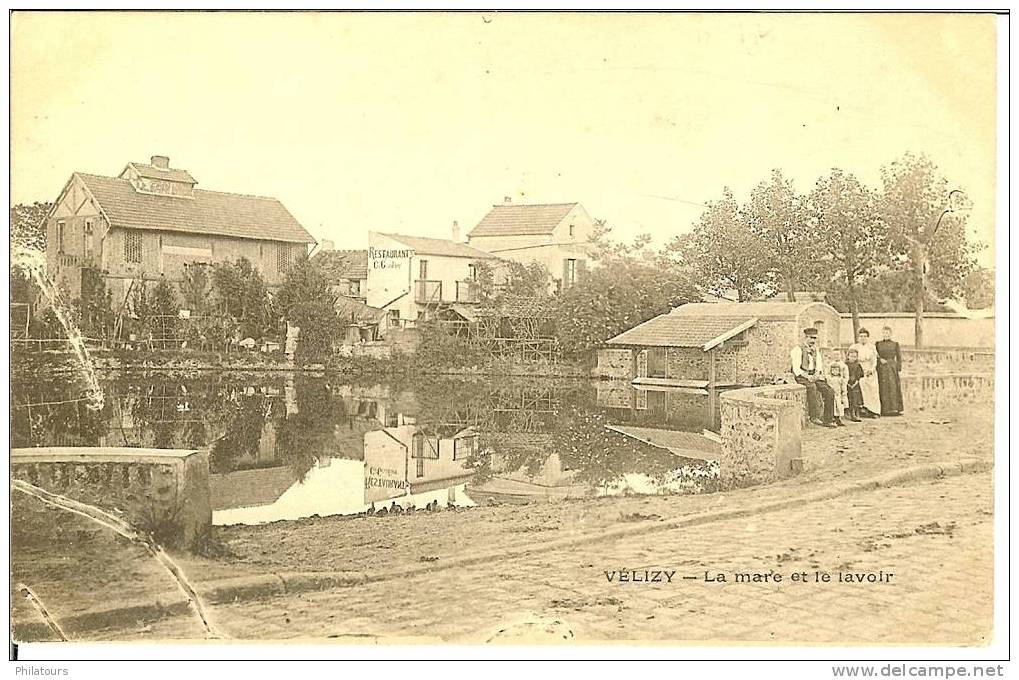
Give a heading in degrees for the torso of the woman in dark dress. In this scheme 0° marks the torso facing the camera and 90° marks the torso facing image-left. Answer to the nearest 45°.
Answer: approximately 0°

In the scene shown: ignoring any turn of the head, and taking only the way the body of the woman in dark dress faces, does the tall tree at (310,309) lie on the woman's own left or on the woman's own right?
on the woman's own right
